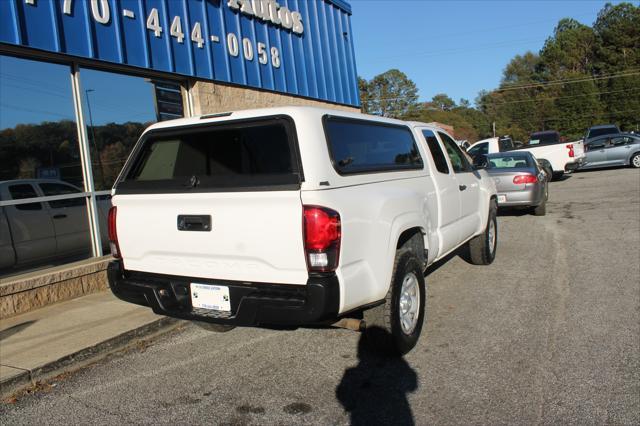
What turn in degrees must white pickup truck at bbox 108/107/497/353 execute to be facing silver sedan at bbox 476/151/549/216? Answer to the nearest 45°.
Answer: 0° — it already faces it

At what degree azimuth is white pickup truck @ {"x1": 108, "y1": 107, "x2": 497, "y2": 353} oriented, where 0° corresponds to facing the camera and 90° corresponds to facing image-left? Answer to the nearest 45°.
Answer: approximately 225°

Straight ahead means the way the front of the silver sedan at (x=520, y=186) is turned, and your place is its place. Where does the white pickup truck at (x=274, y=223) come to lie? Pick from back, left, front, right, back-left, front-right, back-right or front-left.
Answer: back

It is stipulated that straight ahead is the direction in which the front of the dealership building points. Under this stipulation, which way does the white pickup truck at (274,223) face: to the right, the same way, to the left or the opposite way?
to the left

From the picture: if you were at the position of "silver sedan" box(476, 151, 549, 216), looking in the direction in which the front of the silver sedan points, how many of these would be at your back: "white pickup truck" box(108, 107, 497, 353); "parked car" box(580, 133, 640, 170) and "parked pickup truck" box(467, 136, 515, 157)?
1

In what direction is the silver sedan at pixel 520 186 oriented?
away from the camera

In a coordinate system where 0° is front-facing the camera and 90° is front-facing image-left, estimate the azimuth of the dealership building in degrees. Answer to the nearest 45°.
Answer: approximately 315°

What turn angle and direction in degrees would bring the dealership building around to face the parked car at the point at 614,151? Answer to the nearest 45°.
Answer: approximately 90° to its left

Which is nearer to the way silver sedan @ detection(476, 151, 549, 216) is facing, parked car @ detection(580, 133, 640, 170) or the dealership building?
the parked car

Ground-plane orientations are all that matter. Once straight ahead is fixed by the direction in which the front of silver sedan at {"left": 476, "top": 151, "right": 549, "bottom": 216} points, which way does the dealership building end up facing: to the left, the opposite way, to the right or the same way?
to the right
